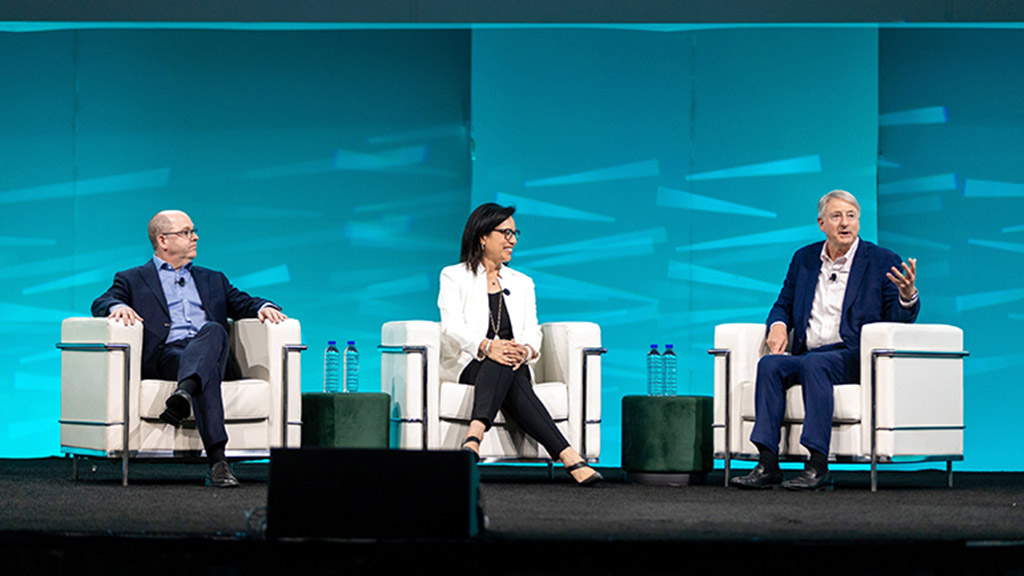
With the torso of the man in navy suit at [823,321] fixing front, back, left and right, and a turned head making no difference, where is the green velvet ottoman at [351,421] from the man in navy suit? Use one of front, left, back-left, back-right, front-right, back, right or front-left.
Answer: front-right

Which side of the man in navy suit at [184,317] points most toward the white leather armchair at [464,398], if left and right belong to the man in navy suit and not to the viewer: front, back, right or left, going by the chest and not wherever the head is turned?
left

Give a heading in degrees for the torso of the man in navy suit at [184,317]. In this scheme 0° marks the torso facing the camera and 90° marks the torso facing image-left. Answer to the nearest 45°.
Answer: approximately 0°

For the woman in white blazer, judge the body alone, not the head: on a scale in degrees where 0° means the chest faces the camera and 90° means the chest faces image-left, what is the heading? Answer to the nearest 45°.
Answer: approximately 315°
